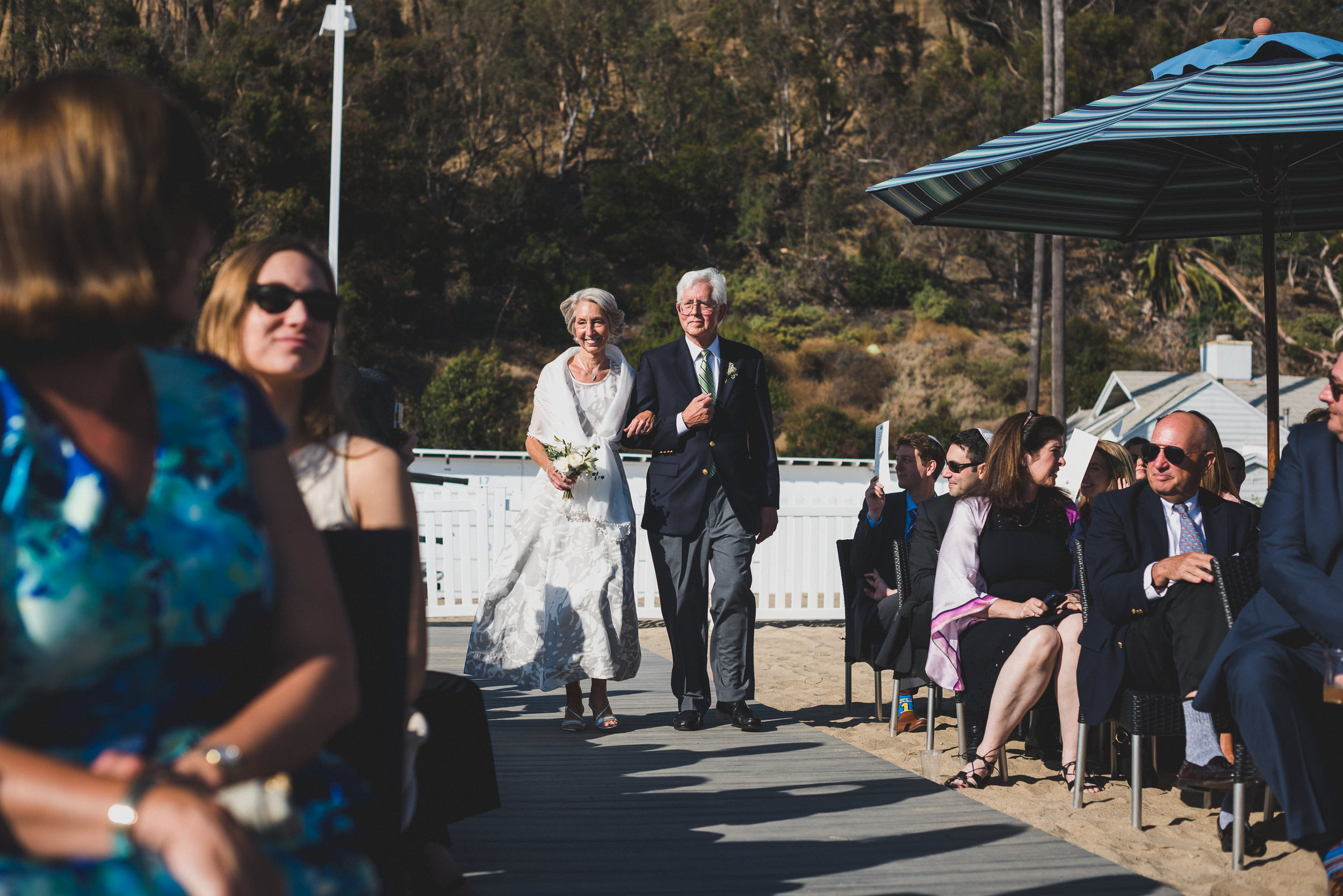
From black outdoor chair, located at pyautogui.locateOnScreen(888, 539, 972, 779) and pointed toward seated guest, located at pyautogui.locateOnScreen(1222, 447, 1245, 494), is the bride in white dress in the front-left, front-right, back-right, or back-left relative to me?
back-left

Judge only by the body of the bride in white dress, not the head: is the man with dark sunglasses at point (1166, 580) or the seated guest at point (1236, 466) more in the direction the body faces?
the man with dark sunglasses

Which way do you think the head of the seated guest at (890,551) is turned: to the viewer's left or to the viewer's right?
to the viewer's left

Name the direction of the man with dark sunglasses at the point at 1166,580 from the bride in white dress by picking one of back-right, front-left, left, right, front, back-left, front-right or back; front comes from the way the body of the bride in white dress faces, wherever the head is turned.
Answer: front-left

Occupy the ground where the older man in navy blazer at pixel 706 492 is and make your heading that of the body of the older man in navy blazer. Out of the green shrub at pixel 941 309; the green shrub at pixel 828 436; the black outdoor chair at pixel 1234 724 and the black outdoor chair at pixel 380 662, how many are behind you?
2

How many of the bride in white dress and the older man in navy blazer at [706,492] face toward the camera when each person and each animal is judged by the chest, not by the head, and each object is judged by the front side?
2

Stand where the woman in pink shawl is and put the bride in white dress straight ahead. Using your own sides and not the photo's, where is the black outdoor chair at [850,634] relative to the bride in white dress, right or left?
right
